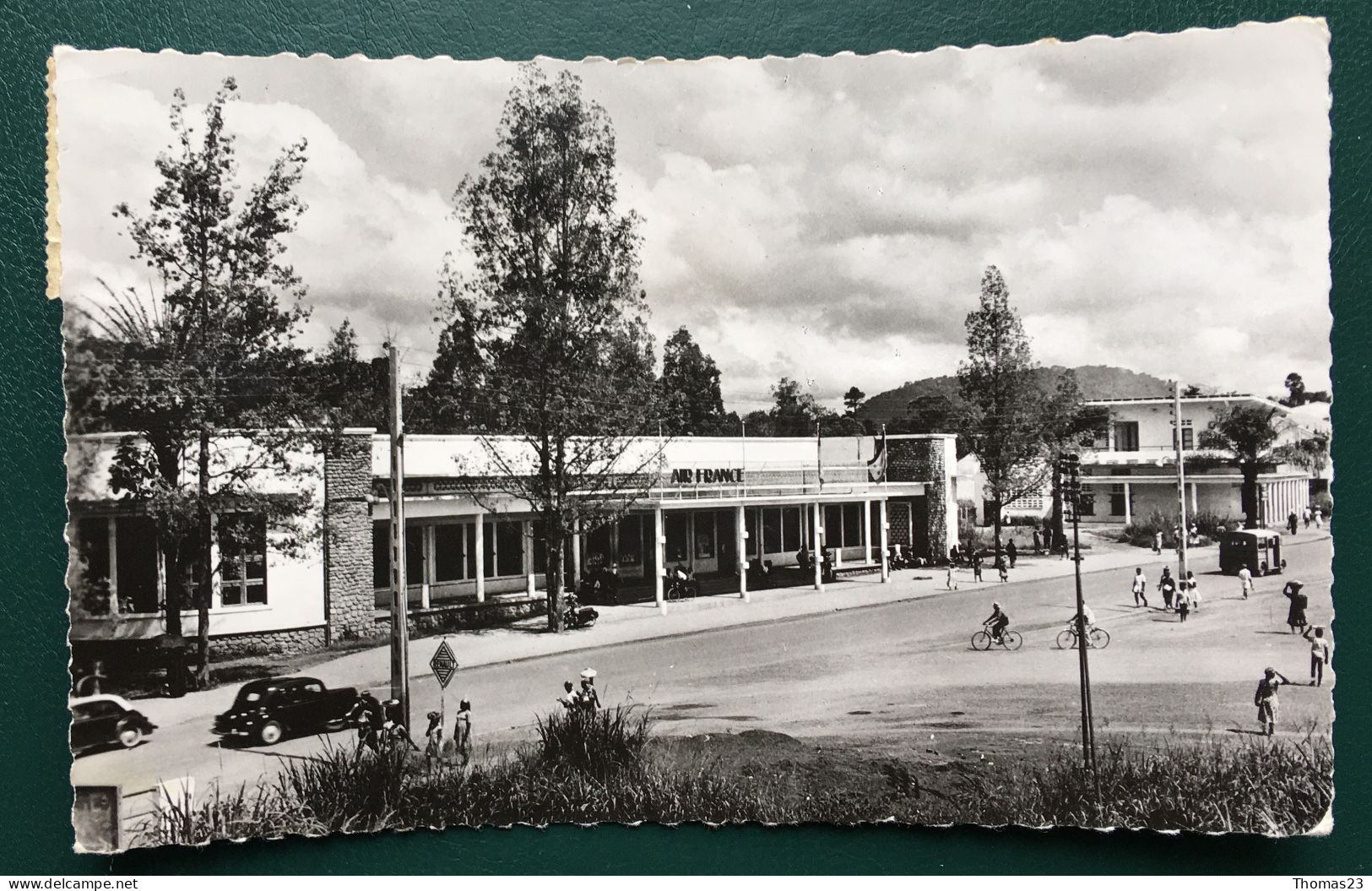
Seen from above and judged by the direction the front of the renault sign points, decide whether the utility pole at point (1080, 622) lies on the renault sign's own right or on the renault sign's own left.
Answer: on the renault sign's own left

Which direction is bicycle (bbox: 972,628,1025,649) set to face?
to the viewer's left
